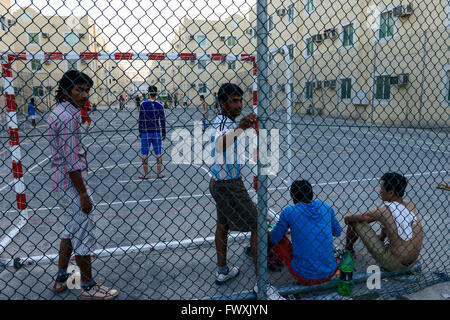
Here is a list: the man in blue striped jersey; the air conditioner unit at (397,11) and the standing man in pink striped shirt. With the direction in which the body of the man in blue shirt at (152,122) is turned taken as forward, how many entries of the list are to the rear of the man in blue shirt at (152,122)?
2

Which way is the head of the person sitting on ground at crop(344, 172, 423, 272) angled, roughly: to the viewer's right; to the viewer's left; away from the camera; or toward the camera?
to the viewer's left

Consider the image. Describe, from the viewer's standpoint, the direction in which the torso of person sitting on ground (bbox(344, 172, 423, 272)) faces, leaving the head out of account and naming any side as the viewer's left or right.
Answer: facing away from the viewer and to the left of the viewer

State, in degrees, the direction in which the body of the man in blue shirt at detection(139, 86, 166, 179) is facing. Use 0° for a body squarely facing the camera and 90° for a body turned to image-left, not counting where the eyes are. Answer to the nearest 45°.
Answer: approximately 180°

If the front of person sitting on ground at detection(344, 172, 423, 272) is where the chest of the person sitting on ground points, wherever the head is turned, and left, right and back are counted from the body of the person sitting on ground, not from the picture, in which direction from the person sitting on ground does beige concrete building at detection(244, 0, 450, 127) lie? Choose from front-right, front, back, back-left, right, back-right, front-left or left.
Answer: front-right

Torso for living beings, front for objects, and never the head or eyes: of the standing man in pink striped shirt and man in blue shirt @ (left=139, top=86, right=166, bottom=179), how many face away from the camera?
1

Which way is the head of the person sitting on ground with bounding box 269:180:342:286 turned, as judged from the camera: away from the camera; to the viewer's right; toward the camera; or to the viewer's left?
away from the camera
